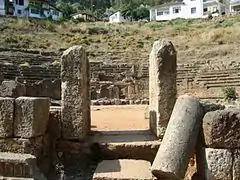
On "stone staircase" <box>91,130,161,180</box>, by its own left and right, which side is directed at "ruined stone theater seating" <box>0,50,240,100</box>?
back

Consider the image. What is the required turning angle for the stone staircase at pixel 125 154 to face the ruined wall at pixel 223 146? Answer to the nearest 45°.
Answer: approximately 45° to its left

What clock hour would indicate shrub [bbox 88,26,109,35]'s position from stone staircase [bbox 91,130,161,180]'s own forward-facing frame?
The shrub is roughly at 6 o'clock from the stone staircase.

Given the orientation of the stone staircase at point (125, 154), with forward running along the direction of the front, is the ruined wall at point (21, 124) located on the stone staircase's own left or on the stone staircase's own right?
on the stone staircase's own right

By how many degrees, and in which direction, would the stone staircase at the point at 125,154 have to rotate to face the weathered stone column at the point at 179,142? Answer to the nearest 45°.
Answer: approximately 45° to its left

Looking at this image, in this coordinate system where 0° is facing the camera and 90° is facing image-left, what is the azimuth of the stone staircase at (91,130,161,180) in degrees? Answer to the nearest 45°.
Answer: approximately 0°

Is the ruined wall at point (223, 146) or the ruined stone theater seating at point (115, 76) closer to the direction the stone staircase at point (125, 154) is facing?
the ruined wall
